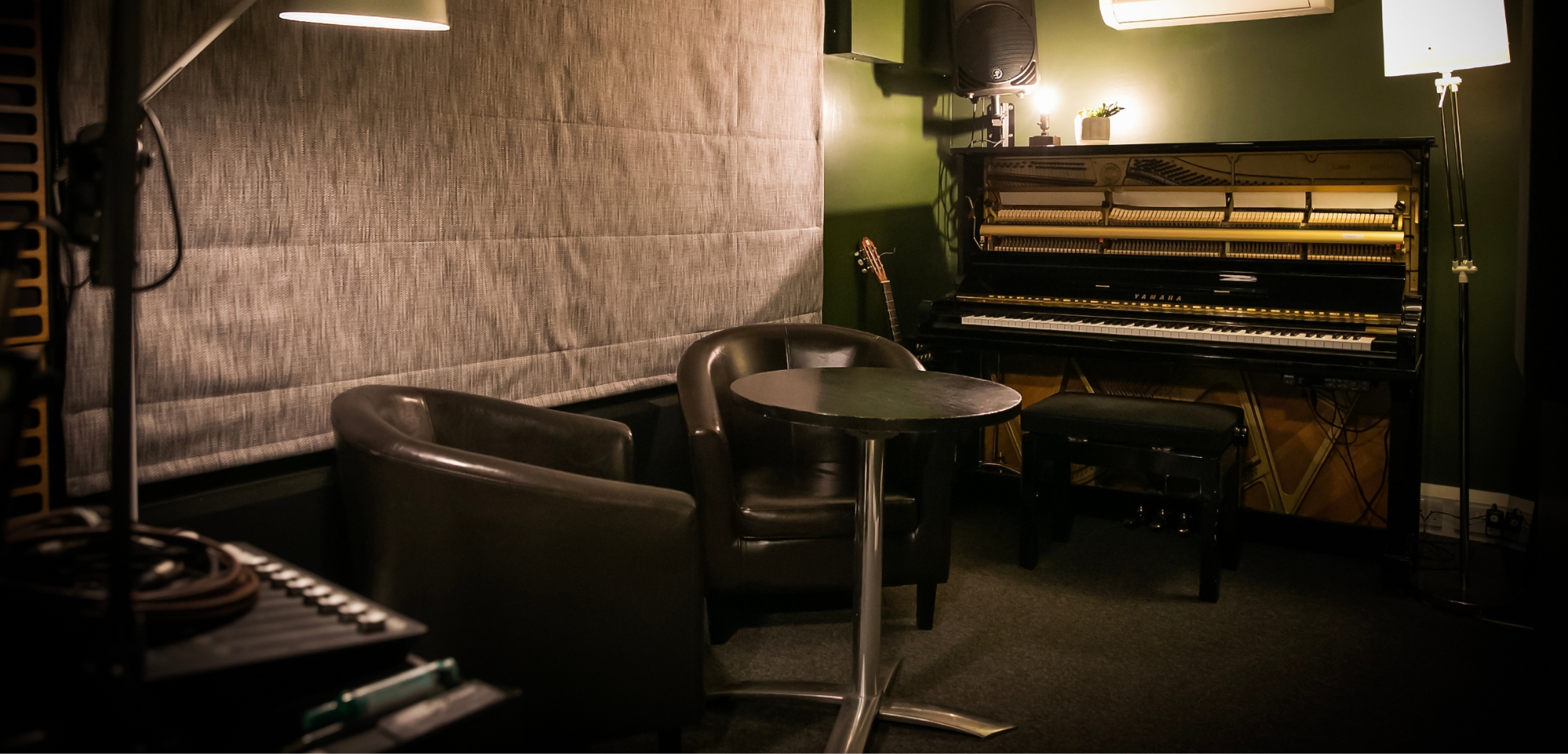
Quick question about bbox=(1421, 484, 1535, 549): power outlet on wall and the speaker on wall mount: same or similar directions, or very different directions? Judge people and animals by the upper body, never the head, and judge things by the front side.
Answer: same or similar directions

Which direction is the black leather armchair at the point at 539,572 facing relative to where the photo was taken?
to the viewer's right

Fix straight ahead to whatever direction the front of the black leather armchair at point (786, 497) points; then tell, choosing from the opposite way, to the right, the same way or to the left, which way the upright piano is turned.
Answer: the same way

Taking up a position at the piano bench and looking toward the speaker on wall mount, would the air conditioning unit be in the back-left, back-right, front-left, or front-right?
front-right

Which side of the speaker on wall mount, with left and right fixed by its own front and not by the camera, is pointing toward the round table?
front

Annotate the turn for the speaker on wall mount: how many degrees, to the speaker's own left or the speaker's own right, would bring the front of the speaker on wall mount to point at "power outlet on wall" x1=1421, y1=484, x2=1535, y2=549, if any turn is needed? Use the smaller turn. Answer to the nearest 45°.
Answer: approximately 90° to the speaker's own left

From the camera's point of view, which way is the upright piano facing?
toward the camera

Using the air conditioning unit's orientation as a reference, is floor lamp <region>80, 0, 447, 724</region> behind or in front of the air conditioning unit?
in front

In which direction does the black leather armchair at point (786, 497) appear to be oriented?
toward the camera
